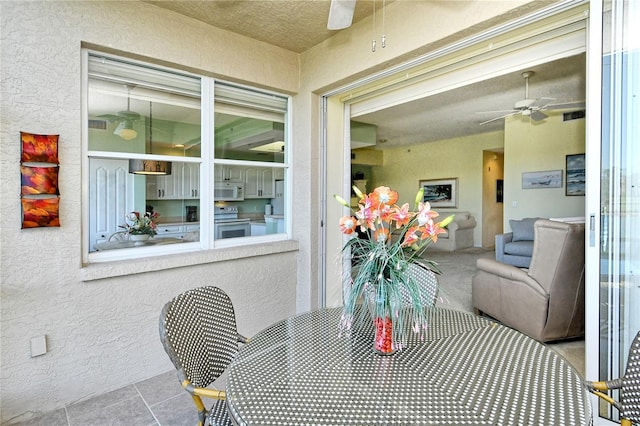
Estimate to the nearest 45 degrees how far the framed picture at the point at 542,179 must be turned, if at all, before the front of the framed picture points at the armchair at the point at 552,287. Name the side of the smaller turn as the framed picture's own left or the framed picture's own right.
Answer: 0° — it already faces it

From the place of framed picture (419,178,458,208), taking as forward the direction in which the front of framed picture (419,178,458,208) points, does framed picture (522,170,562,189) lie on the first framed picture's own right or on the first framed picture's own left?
on the first framed picture's own left

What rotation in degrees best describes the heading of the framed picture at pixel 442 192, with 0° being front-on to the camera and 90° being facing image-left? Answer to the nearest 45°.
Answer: approximately 45°

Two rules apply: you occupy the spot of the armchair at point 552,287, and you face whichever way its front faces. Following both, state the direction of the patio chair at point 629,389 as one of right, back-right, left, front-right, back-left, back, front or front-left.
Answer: back-left

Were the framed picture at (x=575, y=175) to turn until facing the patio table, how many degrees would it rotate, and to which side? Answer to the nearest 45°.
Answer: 0° — it already faces it

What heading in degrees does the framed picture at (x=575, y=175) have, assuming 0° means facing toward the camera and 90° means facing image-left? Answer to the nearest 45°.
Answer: approximately 0°

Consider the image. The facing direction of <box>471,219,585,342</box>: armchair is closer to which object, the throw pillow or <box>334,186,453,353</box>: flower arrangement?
the throw pillow

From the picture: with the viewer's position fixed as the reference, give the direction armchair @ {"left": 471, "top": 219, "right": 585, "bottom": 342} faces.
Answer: facing away from the viewer and to the left of the viewer
